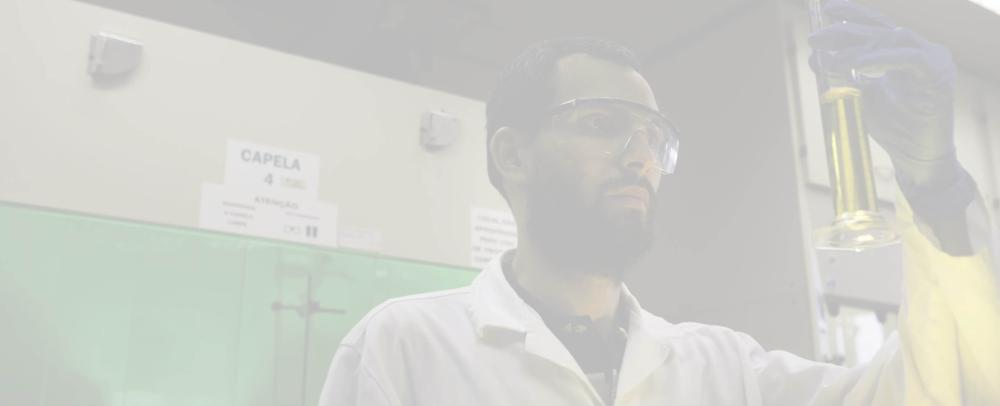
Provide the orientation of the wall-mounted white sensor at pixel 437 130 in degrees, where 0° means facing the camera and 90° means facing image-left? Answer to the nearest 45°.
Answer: approximately 315°

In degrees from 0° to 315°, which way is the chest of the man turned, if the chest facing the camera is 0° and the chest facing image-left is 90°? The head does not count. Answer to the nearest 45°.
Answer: approximately 315°

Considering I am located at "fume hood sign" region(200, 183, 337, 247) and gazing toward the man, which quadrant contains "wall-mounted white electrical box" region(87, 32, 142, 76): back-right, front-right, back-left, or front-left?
back-right

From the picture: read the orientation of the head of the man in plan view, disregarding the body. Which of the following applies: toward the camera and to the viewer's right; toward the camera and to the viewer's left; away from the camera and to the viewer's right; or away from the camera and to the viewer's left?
toward the camera and to the viewer's right
